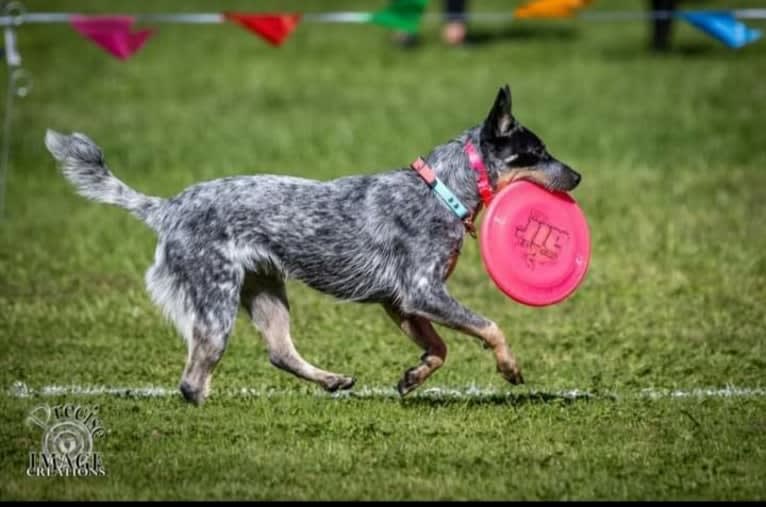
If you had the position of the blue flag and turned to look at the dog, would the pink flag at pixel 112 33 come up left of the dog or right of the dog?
right

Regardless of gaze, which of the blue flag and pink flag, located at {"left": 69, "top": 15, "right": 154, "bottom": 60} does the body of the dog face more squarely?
the blue flag

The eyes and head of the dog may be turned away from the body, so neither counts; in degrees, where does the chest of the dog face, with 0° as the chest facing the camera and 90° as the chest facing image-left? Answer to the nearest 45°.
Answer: approximately 270°

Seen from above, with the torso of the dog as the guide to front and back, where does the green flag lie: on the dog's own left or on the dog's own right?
on the dog's own left

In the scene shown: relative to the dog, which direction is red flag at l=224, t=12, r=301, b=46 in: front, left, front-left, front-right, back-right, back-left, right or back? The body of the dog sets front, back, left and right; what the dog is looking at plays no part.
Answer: left

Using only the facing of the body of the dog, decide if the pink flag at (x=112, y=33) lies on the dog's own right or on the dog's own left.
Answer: on the dog's own left

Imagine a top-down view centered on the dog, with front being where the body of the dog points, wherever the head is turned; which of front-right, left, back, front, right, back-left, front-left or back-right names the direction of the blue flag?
front-left
